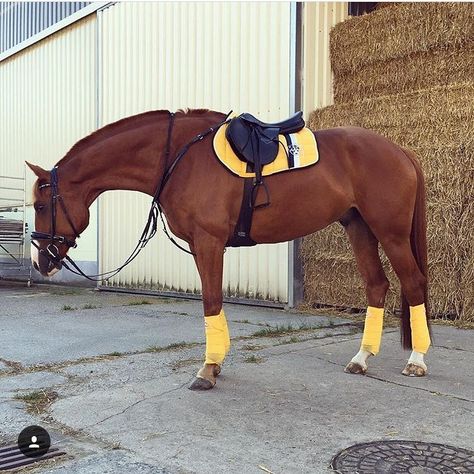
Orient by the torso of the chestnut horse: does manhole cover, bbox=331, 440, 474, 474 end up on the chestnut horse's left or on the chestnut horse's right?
on the chestnut horse's left

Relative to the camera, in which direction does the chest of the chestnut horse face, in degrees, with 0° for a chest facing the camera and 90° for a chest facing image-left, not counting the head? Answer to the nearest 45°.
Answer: approximately 90°

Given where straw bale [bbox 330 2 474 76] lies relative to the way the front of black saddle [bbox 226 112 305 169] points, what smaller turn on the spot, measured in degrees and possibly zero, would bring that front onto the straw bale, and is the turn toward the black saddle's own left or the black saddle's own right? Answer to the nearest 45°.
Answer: approximately 135° to the black saddle's own right

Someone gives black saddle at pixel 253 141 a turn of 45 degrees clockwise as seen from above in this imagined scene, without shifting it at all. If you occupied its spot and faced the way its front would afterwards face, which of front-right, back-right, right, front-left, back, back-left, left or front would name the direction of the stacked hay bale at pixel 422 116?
right

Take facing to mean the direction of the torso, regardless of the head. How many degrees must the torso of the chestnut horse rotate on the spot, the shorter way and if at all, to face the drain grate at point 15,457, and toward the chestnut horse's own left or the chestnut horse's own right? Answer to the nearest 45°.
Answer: approximately 45° to the chestnut horse's own left

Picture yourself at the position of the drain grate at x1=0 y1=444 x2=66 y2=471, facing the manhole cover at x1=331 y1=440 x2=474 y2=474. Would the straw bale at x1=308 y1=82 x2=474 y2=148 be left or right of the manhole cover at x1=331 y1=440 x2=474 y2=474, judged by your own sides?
left

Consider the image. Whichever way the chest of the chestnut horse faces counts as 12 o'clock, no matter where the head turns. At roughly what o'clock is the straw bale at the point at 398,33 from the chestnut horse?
The straw bale is roughly at 4 o'clock from the chestnut horse.

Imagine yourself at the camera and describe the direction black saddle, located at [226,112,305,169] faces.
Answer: facing to the left of the viewer

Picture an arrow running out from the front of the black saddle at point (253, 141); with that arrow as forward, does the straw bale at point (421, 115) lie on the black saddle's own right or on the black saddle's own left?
on the black saddle's own right
